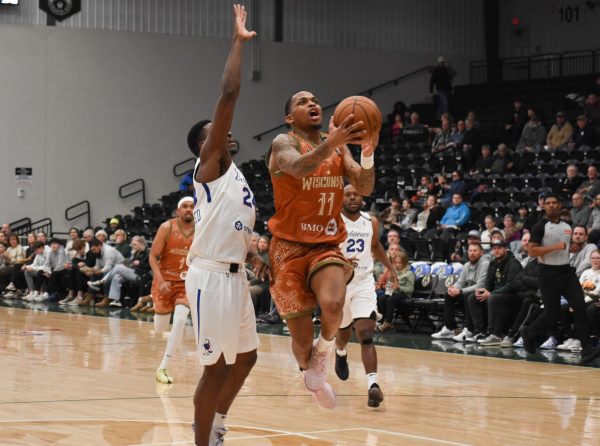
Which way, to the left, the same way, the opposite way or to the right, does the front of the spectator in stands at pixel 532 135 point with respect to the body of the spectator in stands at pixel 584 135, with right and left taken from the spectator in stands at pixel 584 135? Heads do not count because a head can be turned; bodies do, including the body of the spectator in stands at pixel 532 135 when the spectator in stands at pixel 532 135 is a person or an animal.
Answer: the same way

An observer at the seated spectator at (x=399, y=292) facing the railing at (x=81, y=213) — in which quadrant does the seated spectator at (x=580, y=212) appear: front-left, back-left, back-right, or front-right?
back-right

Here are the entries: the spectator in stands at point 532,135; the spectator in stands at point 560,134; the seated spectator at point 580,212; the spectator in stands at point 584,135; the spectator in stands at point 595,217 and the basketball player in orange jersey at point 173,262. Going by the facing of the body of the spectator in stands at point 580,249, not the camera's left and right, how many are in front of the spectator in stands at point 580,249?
1

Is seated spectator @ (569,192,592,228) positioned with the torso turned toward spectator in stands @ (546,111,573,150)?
no

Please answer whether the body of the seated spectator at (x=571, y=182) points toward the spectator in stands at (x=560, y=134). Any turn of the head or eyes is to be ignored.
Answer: no

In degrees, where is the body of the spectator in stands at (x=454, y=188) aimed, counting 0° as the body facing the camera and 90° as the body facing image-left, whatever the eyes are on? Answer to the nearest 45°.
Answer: approximately 45°

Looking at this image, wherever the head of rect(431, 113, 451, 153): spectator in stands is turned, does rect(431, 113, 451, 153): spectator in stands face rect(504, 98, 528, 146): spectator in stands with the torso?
no

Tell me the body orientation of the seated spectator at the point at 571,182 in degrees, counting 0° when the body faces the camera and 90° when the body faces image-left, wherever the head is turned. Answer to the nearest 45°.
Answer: approximately 45°

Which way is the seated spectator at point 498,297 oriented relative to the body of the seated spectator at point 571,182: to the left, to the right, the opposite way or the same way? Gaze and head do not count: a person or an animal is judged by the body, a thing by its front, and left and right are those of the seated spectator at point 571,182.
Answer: the same way

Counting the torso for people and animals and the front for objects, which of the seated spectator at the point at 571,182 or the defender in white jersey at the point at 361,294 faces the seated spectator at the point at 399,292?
the seated spectator at the point at 571,182

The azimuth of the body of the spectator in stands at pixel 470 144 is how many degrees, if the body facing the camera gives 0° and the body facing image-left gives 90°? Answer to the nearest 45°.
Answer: approximately 45°

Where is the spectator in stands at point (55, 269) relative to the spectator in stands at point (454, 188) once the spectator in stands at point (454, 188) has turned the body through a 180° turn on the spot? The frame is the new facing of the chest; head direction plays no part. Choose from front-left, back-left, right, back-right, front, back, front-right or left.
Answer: back-left

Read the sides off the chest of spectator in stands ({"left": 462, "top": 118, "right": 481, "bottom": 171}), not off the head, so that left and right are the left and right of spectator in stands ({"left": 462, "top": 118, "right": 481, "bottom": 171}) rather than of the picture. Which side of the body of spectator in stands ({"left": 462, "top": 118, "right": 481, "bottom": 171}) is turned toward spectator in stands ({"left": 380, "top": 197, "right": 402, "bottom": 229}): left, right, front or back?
front

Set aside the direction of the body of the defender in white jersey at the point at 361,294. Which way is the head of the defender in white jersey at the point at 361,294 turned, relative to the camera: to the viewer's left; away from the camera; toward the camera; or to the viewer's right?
toward the camera

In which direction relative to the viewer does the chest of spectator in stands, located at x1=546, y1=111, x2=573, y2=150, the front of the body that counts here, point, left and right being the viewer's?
facing the viewer and to the left of the viewer
